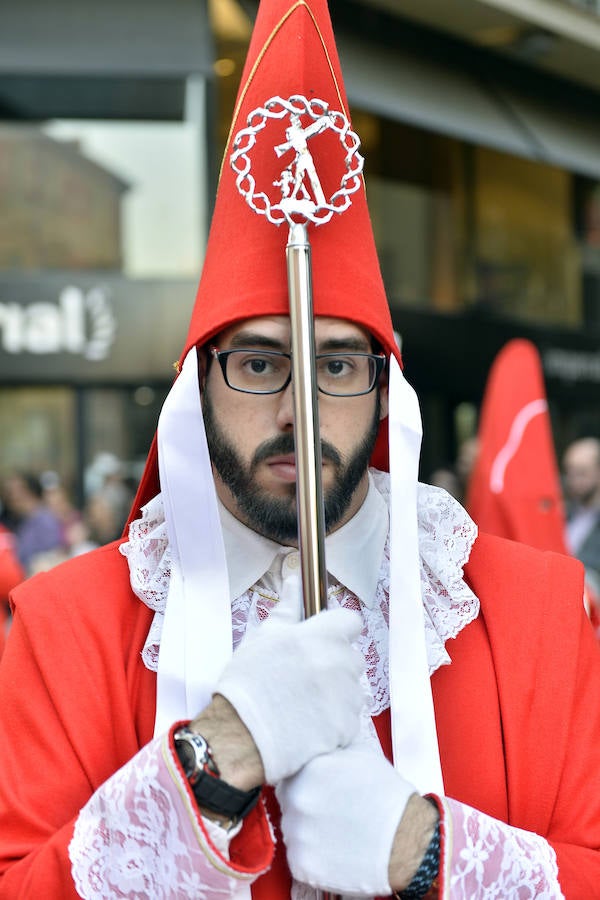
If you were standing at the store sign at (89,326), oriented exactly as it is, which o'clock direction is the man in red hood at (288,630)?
The man in red hood is roughly at 12 o'clock from the store sign.

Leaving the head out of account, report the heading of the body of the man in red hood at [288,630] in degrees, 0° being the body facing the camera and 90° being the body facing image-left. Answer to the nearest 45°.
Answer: approximately 0°

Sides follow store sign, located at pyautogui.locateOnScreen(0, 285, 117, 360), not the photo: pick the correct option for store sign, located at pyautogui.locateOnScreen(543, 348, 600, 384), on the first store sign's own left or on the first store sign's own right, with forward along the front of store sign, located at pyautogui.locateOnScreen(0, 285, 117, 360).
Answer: on the first store sign's own left

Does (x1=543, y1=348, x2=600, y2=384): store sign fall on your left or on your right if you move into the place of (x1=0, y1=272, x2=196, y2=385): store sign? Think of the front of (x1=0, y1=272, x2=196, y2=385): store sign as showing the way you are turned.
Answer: on your left

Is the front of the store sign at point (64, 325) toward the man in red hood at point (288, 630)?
yes

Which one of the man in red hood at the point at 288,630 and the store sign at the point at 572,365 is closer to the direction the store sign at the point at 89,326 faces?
the man in red hood

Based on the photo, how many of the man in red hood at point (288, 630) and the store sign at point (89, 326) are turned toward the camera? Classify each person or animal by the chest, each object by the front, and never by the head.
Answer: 2
